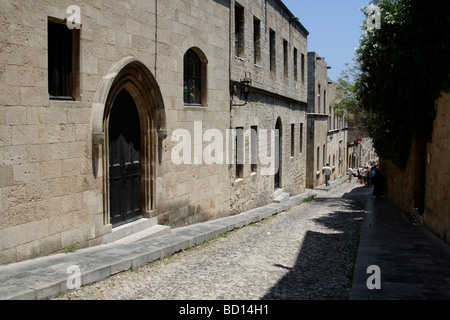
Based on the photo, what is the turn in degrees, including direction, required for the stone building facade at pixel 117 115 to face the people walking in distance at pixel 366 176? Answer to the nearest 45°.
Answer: approximately 90° to its left

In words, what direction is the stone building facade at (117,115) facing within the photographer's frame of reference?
facing the viewer and to the right of the viewer

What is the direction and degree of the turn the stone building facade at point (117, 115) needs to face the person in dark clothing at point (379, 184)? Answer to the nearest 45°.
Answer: approximately 90° to its left

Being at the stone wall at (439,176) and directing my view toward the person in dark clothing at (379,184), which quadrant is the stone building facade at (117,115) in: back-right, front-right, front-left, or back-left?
back-left

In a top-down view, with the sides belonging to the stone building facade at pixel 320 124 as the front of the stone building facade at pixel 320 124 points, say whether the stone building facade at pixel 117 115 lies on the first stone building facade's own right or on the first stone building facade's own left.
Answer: on the first stone building facade's own right

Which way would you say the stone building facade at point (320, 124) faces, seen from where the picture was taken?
facing to the right of the viewer

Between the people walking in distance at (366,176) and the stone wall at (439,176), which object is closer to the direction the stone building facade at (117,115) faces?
the stone wall

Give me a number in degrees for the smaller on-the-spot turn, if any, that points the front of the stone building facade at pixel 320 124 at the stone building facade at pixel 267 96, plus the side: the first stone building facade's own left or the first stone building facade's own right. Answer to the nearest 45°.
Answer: approximately 90° to the first stone building facade's own right

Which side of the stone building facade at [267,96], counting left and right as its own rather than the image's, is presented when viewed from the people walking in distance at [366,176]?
left
